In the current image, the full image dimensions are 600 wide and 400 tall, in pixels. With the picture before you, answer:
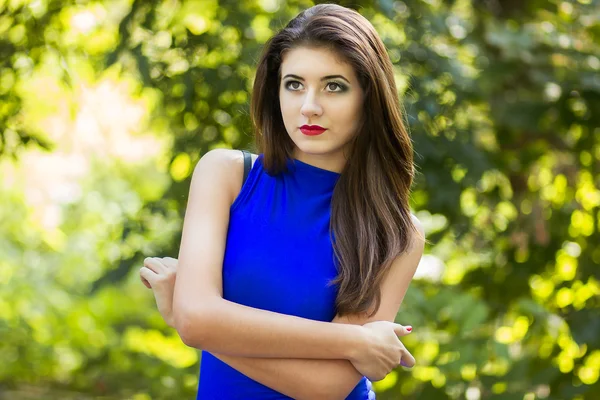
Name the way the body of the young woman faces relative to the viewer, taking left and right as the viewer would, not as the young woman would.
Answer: facing the viewer
